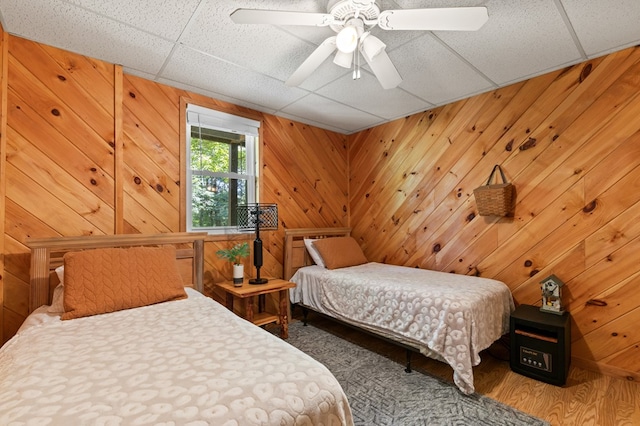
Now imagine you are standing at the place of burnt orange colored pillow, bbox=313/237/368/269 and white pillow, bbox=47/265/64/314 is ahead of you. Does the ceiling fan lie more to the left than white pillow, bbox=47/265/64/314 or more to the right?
left

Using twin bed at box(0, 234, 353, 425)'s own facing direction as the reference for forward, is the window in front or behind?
behind

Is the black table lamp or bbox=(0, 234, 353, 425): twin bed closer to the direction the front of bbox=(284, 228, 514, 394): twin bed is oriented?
the twin bed

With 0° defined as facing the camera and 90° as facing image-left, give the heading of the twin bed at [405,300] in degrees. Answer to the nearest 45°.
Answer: approximately 315°

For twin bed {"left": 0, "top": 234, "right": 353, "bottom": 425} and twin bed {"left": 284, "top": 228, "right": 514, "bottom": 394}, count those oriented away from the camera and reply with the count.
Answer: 0

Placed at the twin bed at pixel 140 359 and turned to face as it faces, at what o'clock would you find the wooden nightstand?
The wooden nightstand is roughly at 7 o'clock from the twin bed.

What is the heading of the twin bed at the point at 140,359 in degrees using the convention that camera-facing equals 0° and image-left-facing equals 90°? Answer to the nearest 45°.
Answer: approximately 0°

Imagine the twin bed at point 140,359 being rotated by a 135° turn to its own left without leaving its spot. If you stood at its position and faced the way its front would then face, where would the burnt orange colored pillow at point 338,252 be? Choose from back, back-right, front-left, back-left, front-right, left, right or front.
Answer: front

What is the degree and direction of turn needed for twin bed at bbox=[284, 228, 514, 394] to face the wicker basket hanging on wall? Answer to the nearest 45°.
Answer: approximately 90° to its left

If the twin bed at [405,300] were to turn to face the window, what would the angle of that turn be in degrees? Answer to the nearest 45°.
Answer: approximately 135° to its right
